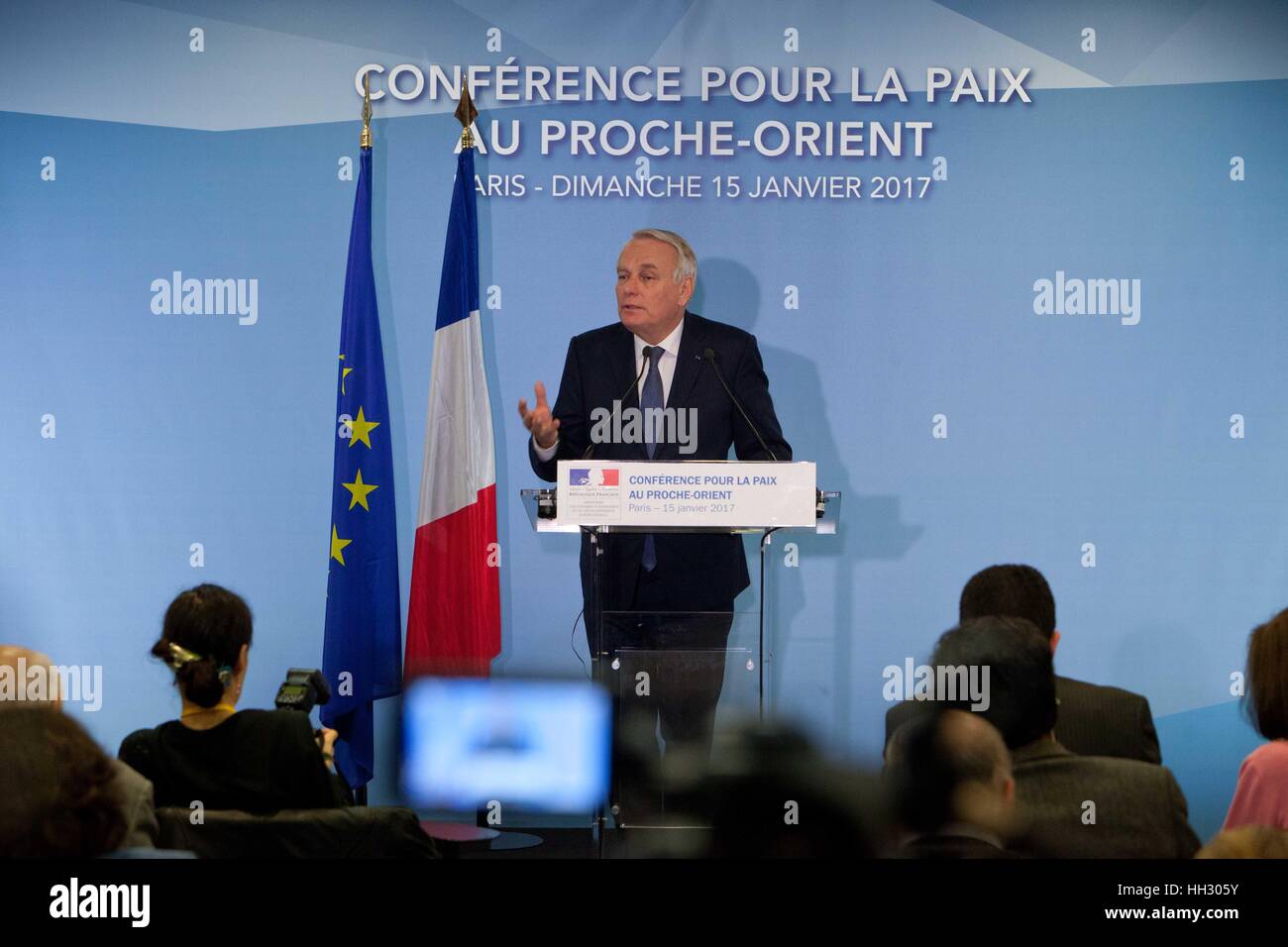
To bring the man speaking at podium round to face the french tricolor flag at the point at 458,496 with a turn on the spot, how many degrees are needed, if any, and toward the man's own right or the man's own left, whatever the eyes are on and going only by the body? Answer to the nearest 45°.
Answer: approximately 90° to the man's own right

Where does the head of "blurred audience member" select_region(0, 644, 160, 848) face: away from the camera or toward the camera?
away from the camera

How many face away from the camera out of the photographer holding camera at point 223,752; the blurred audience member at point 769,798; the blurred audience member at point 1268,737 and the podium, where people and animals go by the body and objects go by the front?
3

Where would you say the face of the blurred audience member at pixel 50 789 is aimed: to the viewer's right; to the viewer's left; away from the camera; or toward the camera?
away from the camera

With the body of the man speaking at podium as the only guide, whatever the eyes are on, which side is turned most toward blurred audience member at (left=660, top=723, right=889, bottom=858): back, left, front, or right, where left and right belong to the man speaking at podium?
front

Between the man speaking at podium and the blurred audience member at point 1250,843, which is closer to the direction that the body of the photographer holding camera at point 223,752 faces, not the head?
the man speaking at podium

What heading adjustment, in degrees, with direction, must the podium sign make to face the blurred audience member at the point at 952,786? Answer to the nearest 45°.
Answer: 0° — it already faces them

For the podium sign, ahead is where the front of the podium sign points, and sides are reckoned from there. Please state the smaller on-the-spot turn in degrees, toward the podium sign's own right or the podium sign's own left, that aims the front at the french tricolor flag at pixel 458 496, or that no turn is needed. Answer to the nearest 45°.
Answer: approximately 135° to the podium sign's own right

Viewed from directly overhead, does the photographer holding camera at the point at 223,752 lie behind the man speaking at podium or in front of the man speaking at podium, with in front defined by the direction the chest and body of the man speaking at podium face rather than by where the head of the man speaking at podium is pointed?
in front

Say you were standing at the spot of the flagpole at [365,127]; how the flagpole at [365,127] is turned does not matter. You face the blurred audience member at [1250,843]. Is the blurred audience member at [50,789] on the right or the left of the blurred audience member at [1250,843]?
right

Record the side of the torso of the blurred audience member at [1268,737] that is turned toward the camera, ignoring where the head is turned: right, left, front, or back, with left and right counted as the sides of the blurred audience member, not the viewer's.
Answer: back

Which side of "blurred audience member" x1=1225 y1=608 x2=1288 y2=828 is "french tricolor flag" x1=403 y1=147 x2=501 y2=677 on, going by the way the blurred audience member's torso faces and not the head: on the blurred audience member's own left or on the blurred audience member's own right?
on the blurred audience member's own left

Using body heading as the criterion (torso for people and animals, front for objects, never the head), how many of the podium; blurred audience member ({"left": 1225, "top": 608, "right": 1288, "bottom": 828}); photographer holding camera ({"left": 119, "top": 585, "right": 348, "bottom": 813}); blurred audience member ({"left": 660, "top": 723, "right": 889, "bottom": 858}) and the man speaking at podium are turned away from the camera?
3

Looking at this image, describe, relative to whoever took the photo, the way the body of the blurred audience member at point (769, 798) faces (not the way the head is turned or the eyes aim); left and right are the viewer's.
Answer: facing away from the viewer

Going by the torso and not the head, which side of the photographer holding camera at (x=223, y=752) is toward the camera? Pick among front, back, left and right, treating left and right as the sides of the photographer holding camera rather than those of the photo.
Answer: back
